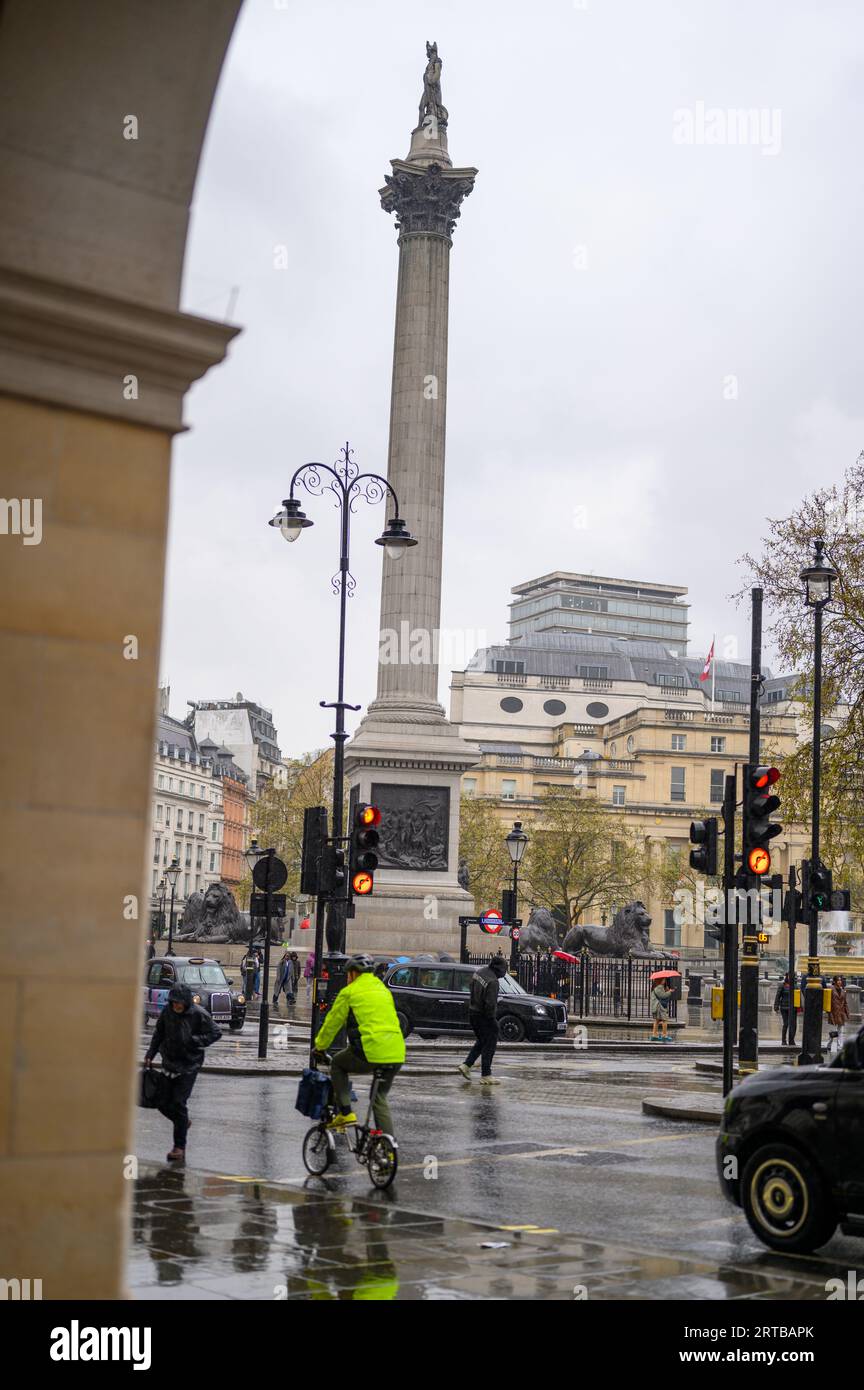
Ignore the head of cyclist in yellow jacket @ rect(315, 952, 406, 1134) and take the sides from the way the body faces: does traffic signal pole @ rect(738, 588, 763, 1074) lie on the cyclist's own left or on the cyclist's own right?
on the cyclist's own right

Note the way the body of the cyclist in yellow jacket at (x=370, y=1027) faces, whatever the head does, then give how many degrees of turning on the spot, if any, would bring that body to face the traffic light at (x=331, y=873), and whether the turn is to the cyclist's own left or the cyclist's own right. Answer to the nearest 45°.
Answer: approximately 45° to the cyclist's own right

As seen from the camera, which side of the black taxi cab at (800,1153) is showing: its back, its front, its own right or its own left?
left

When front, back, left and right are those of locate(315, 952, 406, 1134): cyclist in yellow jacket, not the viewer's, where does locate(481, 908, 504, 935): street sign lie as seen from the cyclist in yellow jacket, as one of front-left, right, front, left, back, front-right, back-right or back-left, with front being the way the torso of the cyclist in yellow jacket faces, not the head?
front-right

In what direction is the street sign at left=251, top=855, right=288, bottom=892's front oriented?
away from the camera

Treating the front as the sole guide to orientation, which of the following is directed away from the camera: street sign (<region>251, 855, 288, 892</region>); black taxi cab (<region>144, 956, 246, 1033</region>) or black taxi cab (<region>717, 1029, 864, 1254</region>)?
the street sign

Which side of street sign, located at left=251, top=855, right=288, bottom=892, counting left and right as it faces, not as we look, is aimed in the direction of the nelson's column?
front
